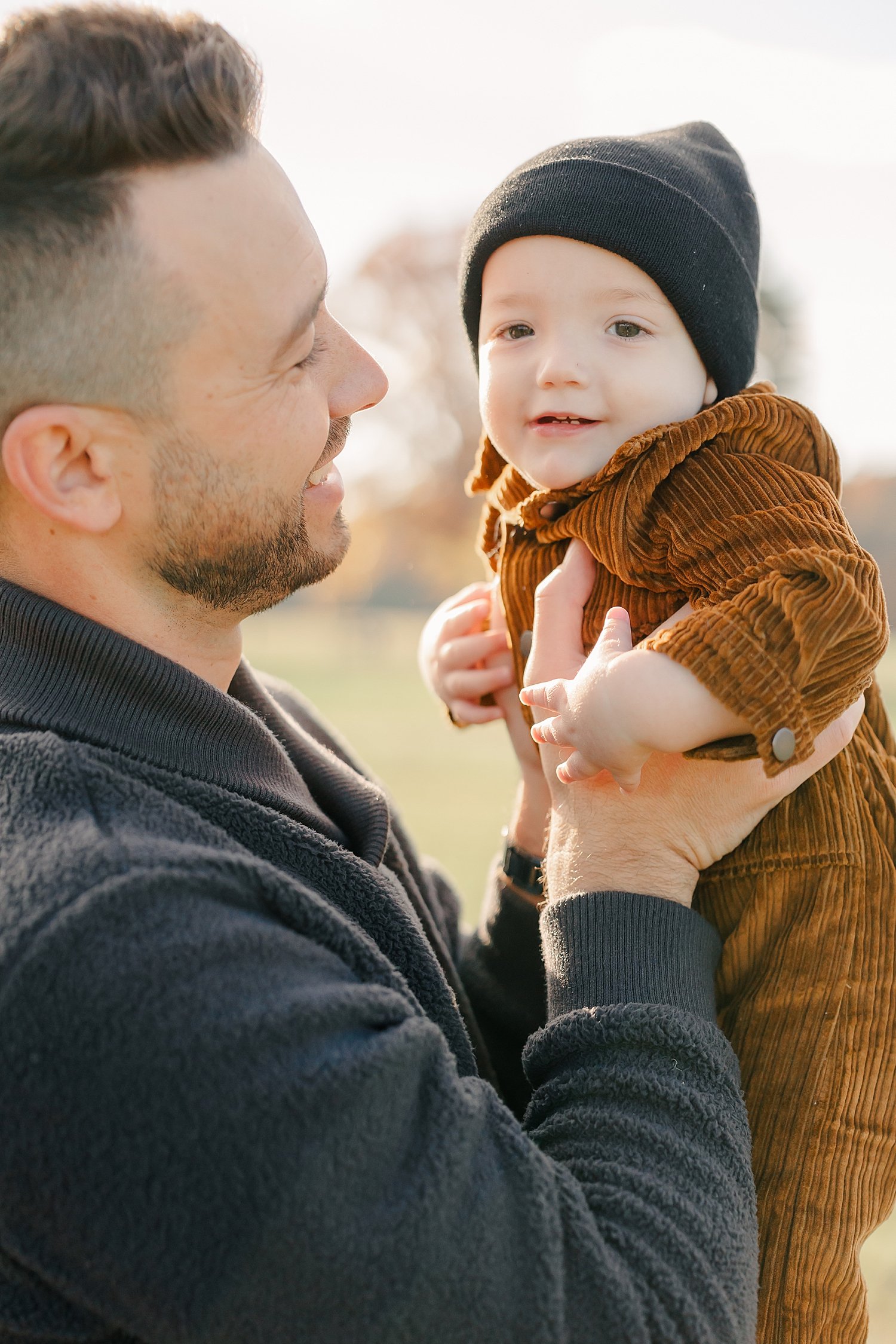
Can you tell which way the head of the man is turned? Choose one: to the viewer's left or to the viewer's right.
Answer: to the viewer's right

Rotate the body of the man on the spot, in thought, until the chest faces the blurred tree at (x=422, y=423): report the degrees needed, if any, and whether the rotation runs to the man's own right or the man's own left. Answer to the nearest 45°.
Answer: approximately 90° to the man's own left

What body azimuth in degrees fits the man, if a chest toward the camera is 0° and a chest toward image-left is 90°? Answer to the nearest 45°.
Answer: approximately 270°
